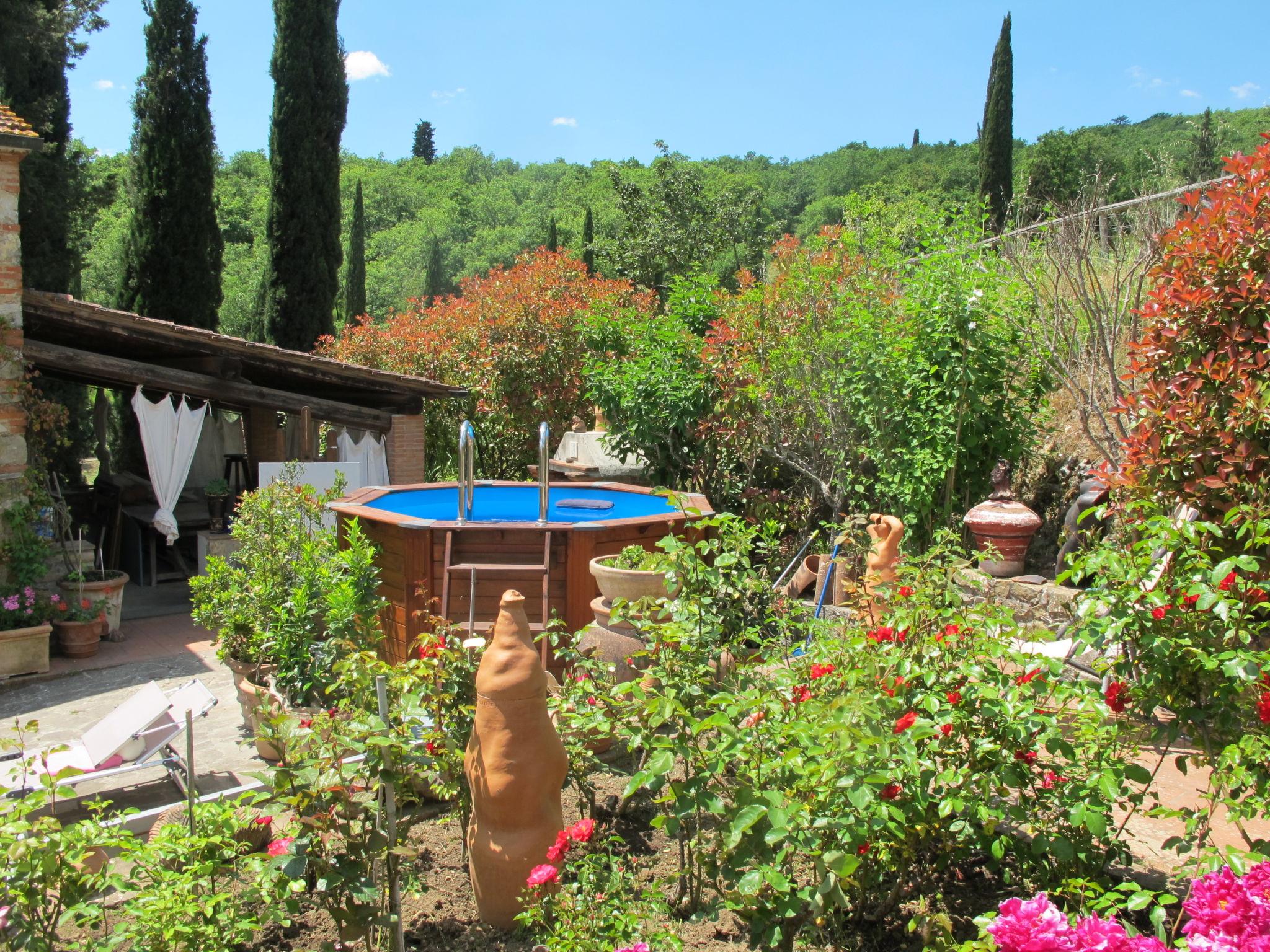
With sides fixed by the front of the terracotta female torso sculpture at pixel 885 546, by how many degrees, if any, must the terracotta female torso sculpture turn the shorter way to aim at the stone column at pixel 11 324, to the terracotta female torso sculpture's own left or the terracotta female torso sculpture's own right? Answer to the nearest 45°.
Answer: approximately 45° to the terracotta female torso sculpture's own right

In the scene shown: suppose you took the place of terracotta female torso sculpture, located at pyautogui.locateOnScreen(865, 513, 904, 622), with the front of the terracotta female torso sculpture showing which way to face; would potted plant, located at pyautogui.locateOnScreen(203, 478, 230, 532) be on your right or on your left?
on your right

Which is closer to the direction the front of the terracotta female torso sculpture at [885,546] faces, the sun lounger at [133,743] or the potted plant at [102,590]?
the sun lounger

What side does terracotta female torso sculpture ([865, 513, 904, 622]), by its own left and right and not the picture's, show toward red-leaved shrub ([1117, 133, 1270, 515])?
left

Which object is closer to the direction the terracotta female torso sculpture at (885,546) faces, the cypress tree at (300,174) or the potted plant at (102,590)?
the potted plant

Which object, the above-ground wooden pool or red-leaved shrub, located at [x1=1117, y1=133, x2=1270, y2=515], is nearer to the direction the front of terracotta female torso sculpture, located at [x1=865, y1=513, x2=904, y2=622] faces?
the above-ground wooden pool

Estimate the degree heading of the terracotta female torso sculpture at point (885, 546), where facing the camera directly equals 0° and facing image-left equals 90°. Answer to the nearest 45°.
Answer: approximately 45°

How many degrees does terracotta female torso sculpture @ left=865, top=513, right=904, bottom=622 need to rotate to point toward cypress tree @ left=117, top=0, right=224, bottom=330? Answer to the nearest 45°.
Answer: approximately 90° to its right

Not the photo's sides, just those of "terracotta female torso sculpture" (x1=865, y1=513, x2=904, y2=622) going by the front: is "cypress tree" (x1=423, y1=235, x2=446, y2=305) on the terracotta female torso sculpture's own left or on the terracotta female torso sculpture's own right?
on the terracotta female torso sculpture's own right
